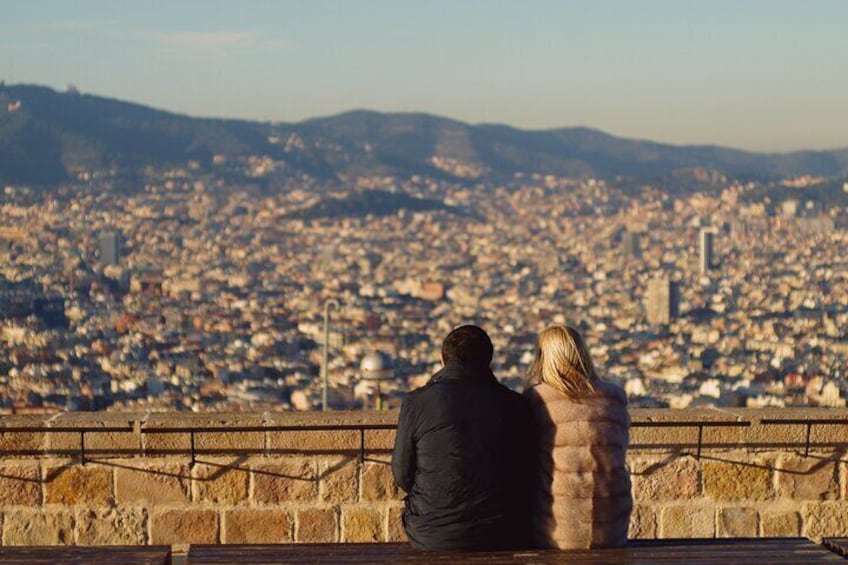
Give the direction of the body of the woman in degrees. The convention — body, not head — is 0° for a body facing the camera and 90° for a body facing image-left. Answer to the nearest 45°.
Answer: approximately 180°

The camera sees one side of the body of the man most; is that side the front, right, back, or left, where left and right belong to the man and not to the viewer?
back

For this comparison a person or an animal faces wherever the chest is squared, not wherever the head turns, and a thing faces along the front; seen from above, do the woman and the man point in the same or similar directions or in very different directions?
same or similar directions

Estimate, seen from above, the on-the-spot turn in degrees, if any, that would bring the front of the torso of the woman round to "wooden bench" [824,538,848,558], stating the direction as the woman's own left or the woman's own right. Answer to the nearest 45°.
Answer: approximately 90° to the woman's own right

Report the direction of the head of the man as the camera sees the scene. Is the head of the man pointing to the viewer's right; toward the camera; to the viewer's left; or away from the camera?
away from the camera

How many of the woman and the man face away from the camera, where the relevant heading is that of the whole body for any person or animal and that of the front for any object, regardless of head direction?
2

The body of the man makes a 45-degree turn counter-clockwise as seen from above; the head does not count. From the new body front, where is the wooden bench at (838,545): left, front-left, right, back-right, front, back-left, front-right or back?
back-right

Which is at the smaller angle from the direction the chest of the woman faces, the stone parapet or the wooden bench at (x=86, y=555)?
the stone parapet

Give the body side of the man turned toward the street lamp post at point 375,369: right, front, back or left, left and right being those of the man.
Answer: front

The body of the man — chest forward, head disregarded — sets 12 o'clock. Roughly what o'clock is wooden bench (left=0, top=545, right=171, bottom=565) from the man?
The wooden bench is roughly at 9 o'clock from the man.

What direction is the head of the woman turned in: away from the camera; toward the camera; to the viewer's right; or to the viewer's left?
away from the camera
